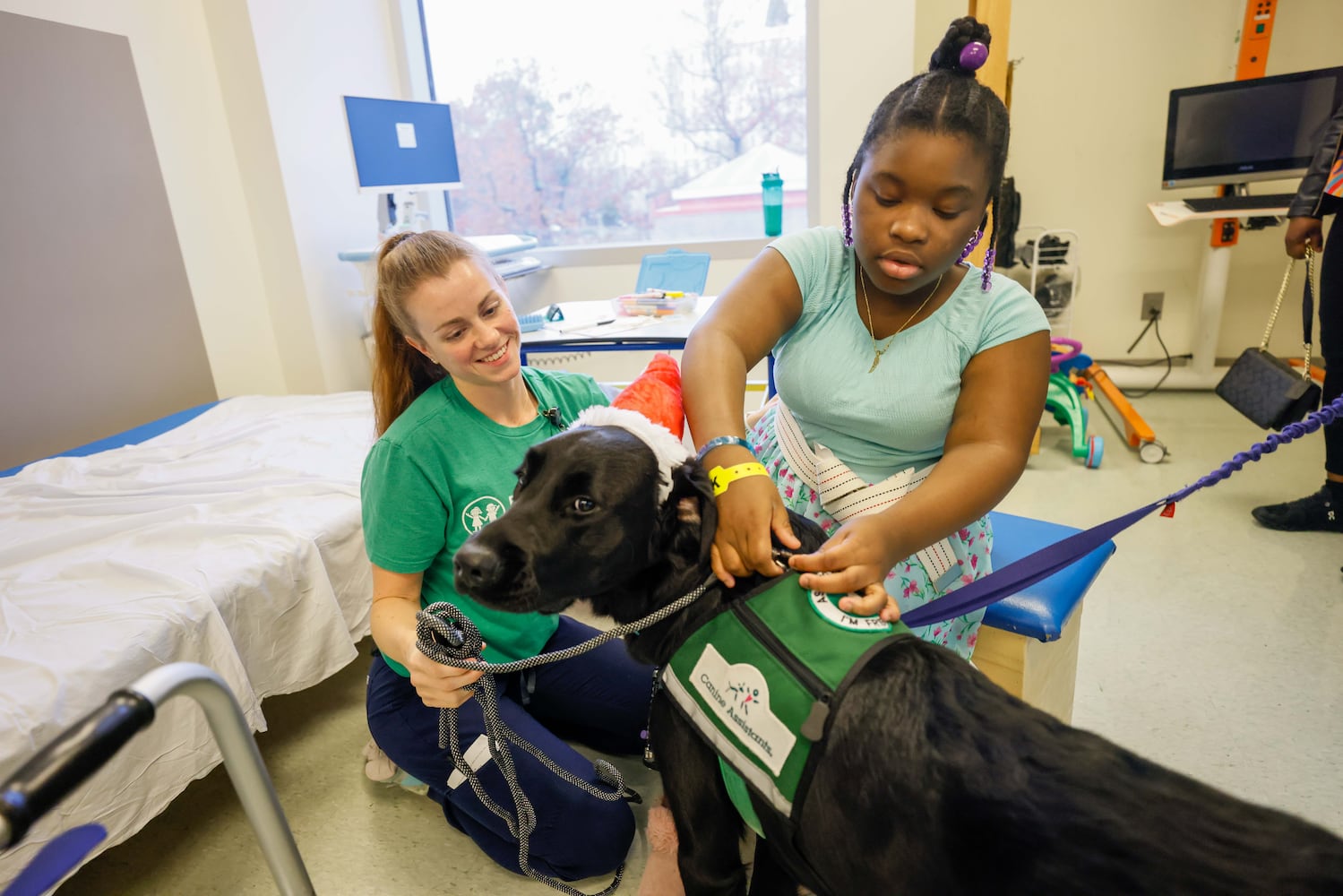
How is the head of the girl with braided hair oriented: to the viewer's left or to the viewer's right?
to the viewer's left

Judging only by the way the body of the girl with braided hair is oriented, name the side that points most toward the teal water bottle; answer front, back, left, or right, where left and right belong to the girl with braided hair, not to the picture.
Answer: back

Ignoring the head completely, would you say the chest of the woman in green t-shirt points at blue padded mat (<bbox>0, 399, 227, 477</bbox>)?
no

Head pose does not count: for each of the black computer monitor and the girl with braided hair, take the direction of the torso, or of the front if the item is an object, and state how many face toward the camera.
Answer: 2

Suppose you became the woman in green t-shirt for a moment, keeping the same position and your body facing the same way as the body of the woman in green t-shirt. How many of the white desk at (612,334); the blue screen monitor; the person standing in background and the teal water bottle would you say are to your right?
0

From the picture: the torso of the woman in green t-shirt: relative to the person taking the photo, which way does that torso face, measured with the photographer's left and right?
facing the viewer and to the right of the viewer

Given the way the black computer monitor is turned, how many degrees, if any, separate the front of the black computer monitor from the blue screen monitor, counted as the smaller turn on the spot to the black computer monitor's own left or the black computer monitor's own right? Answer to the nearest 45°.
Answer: approximately 45° to the black computer monitor's own right

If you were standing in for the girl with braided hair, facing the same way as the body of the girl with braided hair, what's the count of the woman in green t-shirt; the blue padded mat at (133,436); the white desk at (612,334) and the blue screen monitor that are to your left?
0

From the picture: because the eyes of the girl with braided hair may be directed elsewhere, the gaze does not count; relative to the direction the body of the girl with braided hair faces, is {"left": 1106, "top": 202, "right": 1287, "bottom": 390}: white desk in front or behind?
behind

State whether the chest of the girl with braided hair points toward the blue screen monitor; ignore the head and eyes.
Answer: no

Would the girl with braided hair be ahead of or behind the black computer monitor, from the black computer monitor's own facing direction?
ahead

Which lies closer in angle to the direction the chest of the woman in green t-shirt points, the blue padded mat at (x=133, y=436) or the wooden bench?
the wooden bench

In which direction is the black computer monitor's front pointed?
toward the camera

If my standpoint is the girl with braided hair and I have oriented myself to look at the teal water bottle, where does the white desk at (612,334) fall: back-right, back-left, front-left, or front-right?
front-left

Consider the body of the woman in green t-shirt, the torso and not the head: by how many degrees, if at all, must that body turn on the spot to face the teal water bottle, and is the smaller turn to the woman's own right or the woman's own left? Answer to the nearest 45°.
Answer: approximately 90° to the woman's own left

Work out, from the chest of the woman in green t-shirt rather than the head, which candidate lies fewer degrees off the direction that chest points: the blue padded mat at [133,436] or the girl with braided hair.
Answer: the girl with braided hair

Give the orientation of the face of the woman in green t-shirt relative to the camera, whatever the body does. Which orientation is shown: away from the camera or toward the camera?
toward the camera
